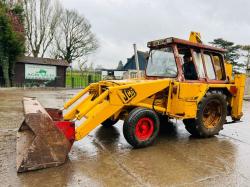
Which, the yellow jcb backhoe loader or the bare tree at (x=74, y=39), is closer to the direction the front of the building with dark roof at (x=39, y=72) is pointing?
the yellow jcb backhoe loader

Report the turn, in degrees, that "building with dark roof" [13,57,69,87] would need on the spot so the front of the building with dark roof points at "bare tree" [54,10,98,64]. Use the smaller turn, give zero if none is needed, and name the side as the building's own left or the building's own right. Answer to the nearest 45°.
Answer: approximately 180°

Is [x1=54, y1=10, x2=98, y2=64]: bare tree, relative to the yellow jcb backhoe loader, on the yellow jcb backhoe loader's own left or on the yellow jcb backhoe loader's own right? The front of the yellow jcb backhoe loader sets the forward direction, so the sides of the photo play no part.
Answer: on the yellow jcb backhoe loader's own right

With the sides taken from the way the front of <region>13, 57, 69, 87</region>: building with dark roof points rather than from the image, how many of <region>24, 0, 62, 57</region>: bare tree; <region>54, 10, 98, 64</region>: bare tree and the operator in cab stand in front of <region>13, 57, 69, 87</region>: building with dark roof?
1

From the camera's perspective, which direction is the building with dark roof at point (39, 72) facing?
toward the camera

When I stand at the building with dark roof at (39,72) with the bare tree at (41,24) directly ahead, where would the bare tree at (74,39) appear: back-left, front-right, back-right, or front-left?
front-right

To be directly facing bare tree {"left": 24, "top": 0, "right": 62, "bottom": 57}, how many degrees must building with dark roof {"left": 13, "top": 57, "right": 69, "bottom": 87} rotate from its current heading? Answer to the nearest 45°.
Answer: approximately 180°

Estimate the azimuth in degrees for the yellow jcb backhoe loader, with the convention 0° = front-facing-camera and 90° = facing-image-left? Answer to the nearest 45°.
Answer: approximately 45°

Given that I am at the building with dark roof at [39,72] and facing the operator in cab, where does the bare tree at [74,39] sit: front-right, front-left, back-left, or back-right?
back-left

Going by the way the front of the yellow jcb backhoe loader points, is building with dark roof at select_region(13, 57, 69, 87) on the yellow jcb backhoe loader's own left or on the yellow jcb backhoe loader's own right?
on the yellow jcb backhoe loader's own right

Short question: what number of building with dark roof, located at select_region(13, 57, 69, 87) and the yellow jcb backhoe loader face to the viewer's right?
0

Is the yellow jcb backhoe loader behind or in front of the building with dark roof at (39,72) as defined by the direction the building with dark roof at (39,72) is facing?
in front
